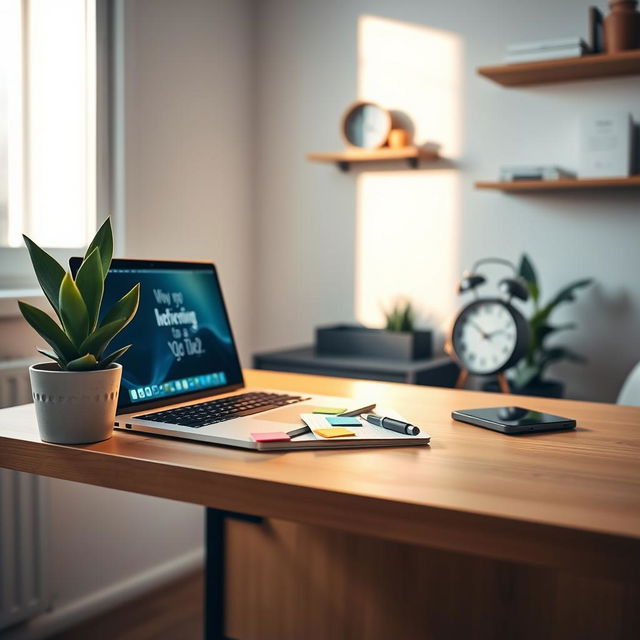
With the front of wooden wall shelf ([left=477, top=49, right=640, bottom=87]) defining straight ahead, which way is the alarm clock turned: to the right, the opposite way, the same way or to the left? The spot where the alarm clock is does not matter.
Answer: the same way

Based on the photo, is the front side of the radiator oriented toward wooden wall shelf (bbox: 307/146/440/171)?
no

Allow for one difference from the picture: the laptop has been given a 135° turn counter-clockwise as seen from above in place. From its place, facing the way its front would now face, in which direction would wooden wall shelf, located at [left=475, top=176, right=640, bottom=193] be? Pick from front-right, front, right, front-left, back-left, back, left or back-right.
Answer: front-right

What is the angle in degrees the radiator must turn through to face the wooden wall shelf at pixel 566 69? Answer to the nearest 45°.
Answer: approximately 45° to its left

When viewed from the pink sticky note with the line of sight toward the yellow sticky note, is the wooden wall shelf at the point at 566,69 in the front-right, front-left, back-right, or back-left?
front-left

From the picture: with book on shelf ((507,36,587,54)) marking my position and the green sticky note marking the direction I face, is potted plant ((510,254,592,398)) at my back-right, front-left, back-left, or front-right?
front-left

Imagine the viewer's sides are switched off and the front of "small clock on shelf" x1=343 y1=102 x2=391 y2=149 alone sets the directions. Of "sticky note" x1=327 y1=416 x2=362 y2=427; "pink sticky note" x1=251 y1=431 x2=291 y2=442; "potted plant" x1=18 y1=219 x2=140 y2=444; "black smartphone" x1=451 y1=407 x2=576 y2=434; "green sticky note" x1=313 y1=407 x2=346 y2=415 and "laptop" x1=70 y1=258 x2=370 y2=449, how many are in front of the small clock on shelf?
6

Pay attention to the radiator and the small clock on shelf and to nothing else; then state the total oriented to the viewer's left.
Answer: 0

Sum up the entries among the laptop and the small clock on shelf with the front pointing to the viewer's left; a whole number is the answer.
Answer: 0

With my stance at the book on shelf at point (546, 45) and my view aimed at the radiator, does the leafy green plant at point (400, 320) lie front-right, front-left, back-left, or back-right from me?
front-right

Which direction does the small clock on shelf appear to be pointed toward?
toward the camera

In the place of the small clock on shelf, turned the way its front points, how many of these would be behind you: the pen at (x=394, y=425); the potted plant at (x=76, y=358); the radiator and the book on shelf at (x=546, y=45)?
0

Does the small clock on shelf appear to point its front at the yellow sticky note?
yes

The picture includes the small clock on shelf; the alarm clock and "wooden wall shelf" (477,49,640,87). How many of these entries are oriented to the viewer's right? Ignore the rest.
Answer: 0

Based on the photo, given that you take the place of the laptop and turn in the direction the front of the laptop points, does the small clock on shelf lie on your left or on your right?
on your left

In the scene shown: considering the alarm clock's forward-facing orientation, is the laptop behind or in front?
in front

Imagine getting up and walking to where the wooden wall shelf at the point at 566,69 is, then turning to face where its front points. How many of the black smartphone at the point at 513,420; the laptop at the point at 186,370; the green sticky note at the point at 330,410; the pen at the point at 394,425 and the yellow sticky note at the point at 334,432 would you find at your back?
0

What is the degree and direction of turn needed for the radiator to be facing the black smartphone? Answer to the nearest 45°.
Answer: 0° — it already faces it

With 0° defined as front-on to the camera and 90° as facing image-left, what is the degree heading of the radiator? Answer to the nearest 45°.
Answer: approximately 315°

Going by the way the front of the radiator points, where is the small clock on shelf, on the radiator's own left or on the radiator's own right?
on the radiator's own left
